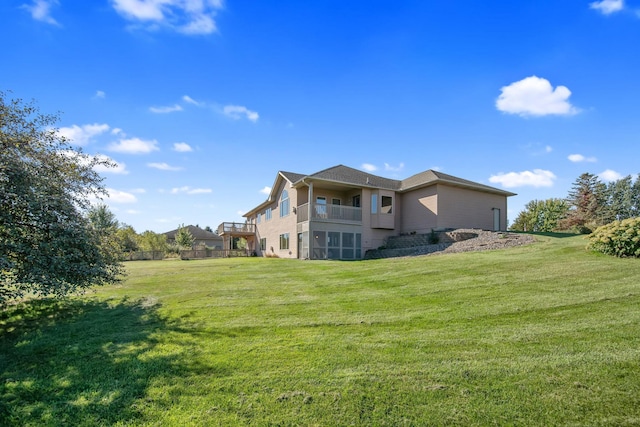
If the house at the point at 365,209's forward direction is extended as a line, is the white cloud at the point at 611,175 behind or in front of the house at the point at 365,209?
in front

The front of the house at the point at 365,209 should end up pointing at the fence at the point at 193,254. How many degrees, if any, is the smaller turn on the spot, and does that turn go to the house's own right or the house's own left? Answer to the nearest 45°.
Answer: approximately 90° to the house's own left

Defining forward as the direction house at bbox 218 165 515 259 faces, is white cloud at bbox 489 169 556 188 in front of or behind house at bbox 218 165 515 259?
in front

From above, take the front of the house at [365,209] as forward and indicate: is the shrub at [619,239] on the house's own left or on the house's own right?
on the house's own right
